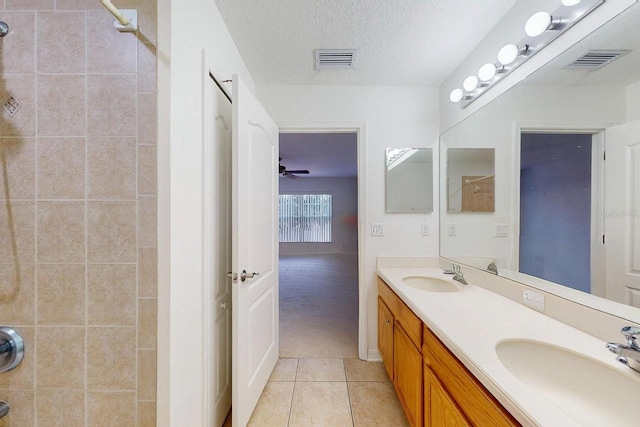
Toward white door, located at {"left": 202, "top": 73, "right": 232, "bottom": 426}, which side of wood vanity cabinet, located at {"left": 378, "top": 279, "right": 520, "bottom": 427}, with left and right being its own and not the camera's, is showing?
front

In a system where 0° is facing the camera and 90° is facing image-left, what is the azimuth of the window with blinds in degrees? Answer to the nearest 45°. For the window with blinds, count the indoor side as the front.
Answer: approximately 0°

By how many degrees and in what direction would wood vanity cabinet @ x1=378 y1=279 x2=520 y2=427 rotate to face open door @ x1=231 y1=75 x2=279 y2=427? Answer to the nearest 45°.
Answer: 0° — it already faces it

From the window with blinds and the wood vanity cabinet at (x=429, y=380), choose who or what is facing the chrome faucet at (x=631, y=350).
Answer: the window with blinds

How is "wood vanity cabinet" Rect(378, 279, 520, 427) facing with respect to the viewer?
to the viewer's left

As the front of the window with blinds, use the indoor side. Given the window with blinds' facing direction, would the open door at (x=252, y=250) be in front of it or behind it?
in front

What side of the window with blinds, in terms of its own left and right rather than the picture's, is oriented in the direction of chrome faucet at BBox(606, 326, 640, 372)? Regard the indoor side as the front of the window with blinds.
front

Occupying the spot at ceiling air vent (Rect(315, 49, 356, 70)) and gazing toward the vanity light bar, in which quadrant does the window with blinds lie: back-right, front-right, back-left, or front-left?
back-left

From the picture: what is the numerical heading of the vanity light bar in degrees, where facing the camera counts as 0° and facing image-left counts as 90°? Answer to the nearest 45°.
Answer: approximately 45°

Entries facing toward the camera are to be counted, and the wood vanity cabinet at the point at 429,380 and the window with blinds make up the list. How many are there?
1

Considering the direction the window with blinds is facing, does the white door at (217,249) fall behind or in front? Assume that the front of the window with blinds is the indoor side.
in front
